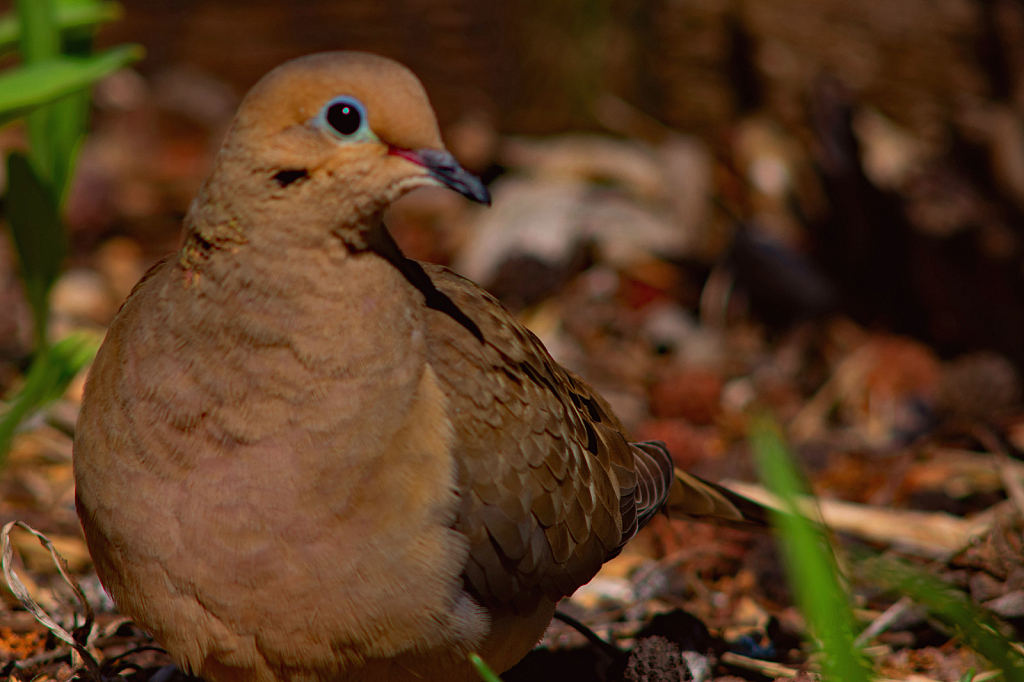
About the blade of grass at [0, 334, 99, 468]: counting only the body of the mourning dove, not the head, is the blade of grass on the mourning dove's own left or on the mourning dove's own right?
on the mourning dove's own right

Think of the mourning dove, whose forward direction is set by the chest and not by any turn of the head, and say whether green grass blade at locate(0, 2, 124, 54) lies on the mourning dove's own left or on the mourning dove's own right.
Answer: on the mourning dove's own right

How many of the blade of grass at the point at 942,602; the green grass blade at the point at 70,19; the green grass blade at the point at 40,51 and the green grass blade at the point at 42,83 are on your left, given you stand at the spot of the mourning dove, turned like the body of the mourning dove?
1

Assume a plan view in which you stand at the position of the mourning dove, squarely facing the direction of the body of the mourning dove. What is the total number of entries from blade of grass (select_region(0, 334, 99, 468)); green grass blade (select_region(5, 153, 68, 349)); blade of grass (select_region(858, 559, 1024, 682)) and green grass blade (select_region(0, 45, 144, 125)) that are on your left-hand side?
1

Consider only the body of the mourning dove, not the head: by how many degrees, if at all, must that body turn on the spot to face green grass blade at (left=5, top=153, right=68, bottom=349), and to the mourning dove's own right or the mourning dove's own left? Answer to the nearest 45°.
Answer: approximately 90° to the mourning dove's own right

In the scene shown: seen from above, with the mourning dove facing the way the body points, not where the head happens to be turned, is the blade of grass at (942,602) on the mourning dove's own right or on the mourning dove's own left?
on the mourning dove's own left

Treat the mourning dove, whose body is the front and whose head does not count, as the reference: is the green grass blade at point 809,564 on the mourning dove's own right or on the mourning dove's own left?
on the mourning dove's own left

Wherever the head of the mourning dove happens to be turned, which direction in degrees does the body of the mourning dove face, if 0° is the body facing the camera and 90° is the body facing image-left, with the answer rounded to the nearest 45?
approximately 45°

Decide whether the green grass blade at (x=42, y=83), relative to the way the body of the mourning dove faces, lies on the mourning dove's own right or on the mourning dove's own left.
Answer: on the mourning dove's own right

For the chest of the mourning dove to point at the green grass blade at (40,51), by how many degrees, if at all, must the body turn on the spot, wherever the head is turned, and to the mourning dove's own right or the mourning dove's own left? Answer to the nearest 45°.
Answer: approximately 90° to the mourning dove's own right
